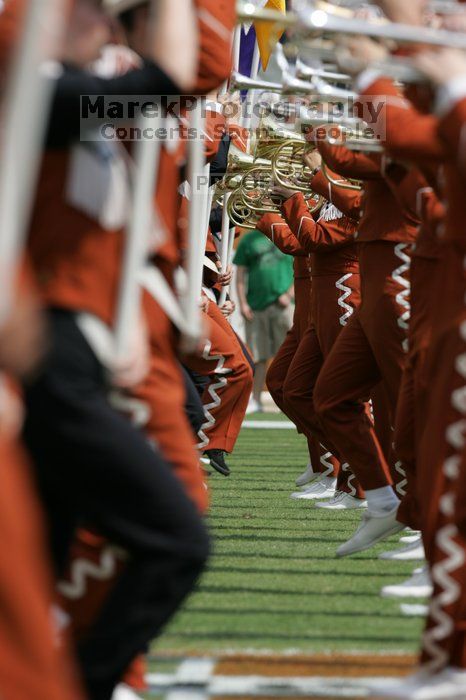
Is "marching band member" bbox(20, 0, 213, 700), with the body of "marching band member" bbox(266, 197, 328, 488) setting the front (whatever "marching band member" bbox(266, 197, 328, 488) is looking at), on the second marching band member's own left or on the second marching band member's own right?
on the second marching band member's own left

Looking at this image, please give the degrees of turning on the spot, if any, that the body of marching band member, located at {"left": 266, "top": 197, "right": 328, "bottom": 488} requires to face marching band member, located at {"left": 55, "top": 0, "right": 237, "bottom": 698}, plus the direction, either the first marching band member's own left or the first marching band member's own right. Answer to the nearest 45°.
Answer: approximately 90° to the first marching band member's own left

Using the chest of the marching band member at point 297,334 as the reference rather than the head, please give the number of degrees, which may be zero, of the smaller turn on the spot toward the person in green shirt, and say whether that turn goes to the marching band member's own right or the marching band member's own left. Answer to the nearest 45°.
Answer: approximately 90° to the marching band member's own right

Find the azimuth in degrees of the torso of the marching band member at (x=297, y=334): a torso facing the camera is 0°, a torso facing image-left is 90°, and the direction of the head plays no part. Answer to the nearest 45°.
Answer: approximately 90°

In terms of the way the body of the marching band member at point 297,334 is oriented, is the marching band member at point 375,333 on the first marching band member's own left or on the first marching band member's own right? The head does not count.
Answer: on the first marching band member's own left
